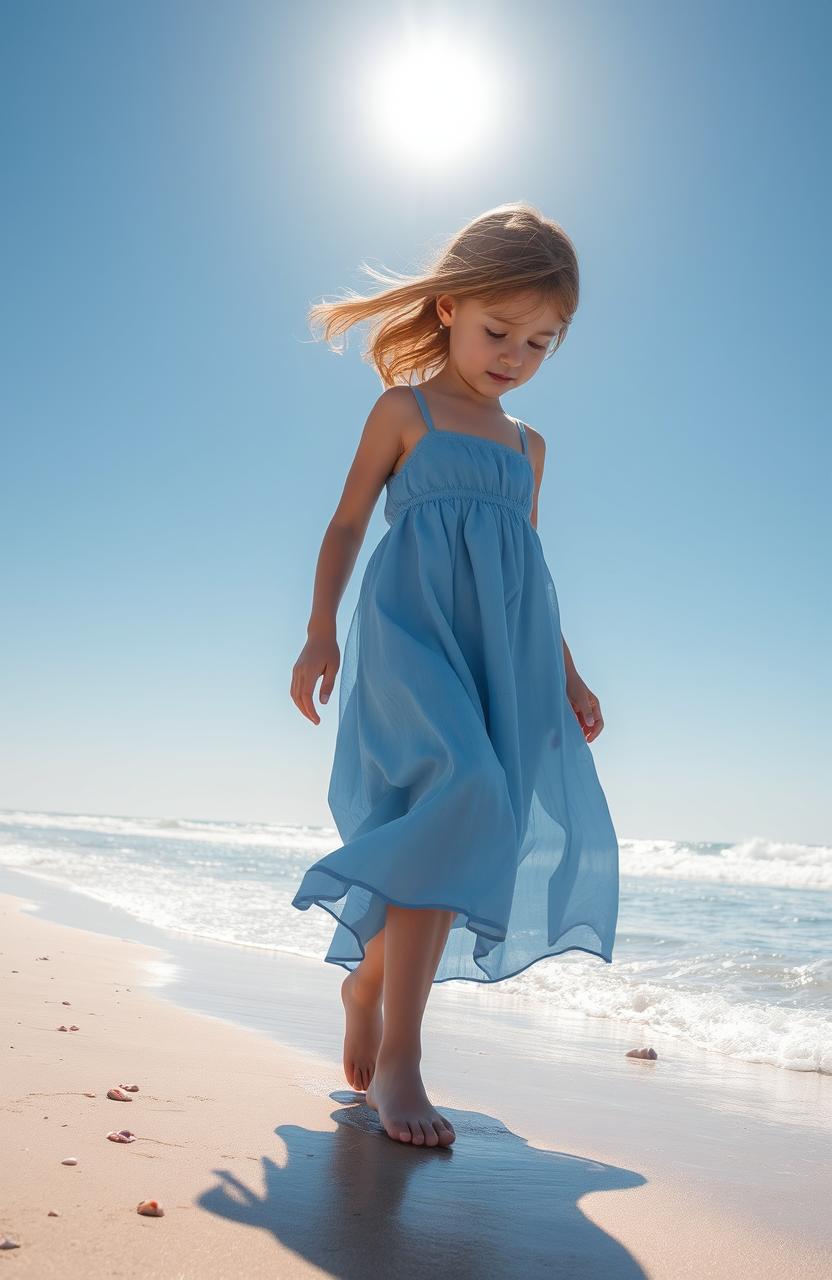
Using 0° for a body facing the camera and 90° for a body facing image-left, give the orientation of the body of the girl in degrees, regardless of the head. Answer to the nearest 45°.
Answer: approximately 315°

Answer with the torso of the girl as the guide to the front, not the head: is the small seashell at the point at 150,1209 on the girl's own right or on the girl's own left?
on the girl's own right

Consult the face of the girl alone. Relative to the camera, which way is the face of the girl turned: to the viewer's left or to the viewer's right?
to the viewer's right
